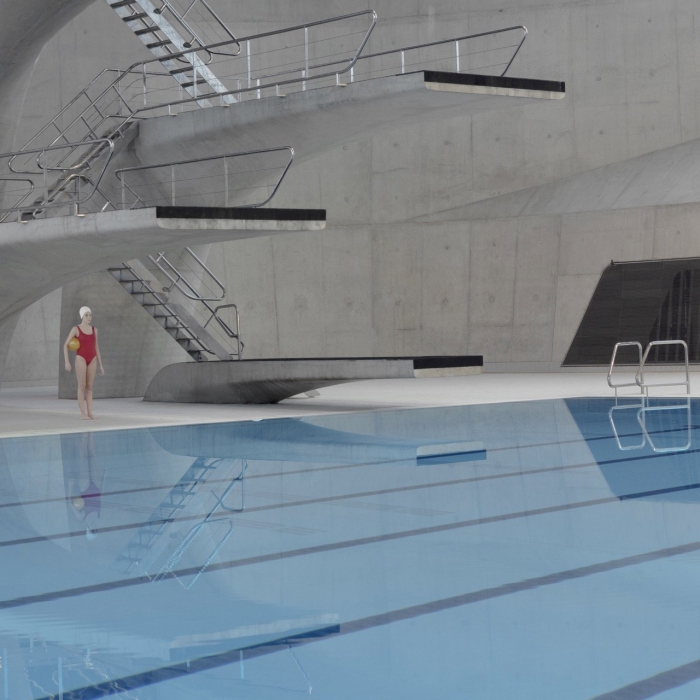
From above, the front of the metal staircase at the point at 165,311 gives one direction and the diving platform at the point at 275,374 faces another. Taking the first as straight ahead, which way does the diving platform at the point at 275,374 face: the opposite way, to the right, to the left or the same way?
the same way

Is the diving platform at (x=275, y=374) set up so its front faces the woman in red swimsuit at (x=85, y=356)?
no

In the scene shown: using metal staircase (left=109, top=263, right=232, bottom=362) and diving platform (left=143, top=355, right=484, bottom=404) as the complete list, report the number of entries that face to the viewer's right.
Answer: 2

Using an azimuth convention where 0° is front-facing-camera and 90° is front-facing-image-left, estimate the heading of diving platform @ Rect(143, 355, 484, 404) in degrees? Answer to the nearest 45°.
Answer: approximately 270°

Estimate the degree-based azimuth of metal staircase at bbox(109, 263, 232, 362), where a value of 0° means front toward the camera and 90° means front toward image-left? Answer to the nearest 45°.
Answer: approximately 270°
